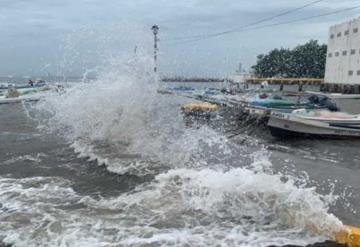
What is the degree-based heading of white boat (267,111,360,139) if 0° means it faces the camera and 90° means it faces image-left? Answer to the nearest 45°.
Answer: approximately 90°

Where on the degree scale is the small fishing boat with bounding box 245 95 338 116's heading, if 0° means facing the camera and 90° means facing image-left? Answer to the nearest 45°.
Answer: approximately 90°

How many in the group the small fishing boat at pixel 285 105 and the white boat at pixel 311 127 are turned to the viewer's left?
2
